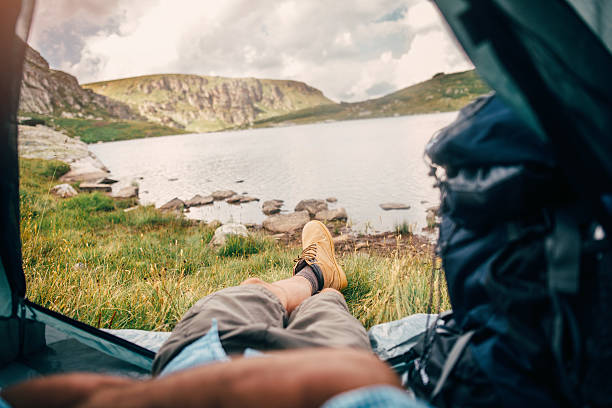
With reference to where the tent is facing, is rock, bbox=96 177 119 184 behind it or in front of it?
in front

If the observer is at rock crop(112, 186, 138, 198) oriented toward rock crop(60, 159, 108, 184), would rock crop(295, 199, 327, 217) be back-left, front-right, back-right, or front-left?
back-right

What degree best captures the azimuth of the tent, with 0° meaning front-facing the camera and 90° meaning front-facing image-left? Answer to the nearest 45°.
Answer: approximately 180°

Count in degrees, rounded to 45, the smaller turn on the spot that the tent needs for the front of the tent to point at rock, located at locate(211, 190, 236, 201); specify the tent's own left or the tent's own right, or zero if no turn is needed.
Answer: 0° — it already faces it

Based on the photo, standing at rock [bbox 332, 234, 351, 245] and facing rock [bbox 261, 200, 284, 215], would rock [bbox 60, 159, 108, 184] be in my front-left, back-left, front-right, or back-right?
front-left

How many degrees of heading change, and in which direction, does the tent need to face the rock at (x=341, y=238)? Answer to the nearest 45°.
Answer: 0° — it already faces it

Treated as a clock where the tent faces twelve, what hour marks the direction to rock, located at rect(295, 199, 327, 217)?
The rock is roughly at 12 o'clock from the tent.

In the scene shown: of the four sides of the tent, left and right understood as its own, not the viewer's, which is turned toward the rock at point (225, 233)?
front

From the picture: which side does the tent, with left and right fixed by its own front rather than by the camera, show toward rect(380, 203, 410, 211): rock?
front

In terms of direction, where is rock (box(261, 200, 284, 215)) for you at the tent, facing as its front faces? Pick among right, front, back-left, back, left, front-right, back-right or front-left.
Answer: front

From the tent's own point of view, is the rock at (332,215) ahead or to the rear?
ahead

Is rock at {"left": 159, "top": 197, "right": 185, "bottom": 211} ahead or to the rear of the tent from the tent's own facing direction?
ahead

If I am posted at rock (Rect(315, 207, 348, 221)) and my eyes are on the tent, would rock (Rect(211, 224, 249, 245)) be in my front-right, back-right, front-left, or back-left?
front-right
